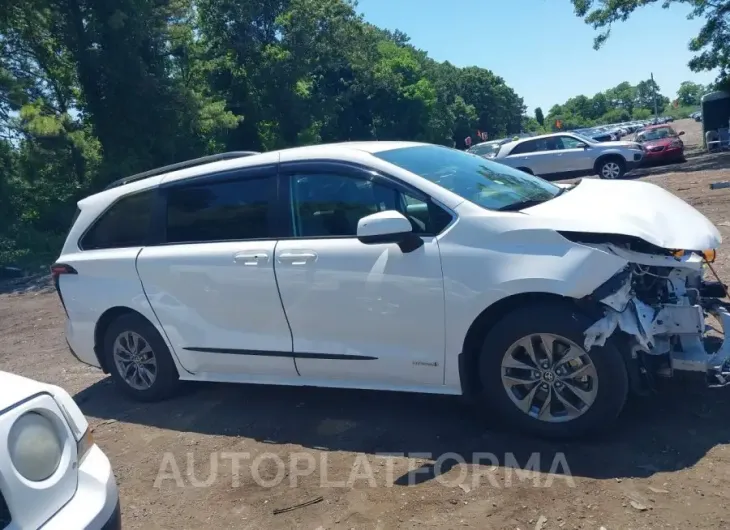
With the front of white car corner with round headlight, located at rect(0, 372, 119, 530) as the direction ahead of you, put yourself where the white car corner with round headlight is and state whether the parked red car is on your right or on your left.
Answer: on your left

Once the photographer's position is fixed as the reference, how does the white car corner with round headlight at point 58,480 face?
facing the viewer and to the right of the viewer

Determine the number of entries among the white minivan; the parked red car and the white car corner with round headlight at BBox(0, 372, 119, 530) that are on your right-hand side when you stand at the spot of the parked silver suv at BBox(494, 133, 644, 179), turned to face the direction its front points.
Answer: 2

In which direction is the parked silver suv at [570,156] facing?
to the viewer's right

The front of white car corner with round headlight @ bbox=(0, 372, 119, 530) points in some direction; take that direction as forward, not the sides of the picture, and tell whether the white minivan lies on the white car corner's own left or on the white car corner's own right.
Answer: on the white car corner's own left

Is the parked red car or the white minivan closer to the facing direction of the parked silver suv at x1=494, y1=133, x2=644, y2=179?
the parked red car

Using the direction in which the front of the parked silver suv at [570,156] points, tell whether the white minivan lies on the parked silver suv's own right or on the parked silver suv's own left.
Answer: on the parked silver suv's own right

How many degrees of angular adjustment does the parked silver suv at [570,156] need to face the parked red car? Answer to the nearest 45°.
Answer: approximately 45° to its left

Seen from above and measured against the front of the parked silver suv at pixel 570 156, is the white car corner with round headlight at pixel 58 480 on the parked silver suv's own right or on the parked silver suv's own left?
on the parked silver suv's own right

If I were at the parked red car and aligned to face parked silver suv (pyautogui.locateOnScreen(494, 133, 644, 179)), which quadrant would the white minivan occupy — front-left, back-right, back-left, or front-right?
front-left

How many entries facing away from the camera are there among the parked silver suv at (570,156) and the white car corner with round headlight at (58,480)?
0
